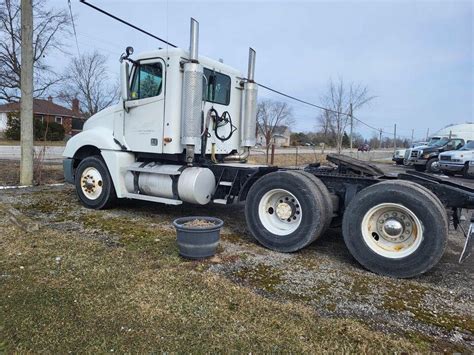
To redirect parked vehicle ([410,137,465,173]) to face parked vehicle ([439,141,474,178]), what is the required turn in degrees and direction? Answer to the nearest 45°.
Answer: approximately 45° to its left

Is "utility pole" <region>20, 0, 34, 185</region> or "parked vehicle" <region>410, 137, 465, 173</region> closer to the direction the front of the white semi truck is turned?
the utility pole

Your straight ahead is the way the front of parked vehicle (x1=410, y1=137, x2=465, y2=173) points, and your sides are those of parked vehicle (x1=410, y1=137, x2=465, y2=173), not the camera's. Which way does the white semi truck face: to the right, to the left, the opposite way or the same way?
to the right

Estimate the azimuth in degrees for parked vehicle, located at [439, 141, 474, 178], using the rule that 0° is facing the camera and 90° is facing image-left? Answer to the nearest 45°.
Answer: approximately 45°

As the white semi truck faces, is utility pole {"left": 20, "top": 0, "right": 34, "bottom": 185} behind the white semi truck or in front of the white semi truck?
in front

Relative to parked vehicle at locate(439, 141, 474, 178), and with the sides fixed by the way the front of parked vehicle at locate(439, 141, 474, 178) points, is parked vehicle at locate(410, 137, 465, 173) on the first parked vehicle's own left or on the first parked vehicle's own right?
on the first parked vehicle's own right

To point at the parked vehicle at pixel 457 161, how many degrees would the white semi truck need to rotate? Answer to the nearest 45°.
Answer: approximately 90° to its right

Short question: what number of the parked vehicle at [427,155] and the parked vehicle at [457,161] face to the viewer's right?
0

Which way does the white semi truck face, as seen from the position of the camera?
facing away from the viewer and to the left of the viewer

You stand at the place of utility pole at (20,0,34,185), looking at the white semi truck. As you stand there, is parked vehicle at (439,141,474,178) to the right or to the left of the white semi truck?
left

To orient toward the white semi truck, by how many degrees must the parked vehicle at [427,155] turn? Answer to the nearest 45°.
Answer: approximately 45° to its left
